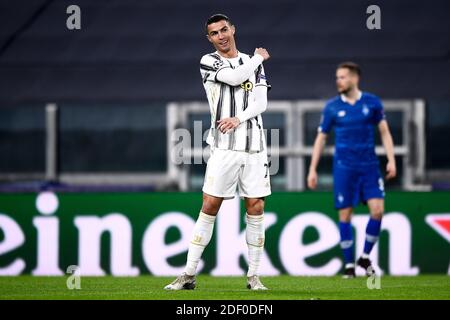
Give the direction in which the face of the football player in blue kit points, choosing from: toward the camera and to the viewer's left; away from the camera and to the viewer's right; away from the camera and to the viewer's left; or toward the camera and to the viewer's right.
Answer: toward the camera and to the viewer's left

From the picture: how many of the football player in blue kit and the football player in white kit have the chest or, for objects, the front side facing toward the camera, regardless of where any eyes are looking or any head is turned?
2

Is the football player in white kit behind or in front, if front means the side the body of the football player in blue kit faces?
in front

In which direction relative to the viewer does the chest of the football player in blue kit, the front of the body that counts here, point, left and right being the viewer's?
facing the viewer

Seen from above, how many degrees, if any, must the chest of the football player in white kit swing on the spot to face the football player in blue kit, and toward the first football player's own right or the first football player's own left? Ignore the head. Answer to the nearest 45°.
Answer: approximately 135° to the first football player's own left

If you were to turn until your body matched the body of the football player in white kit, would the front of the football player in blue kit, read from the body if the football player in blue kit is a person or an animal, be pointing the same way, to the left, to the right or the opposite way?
the same way
